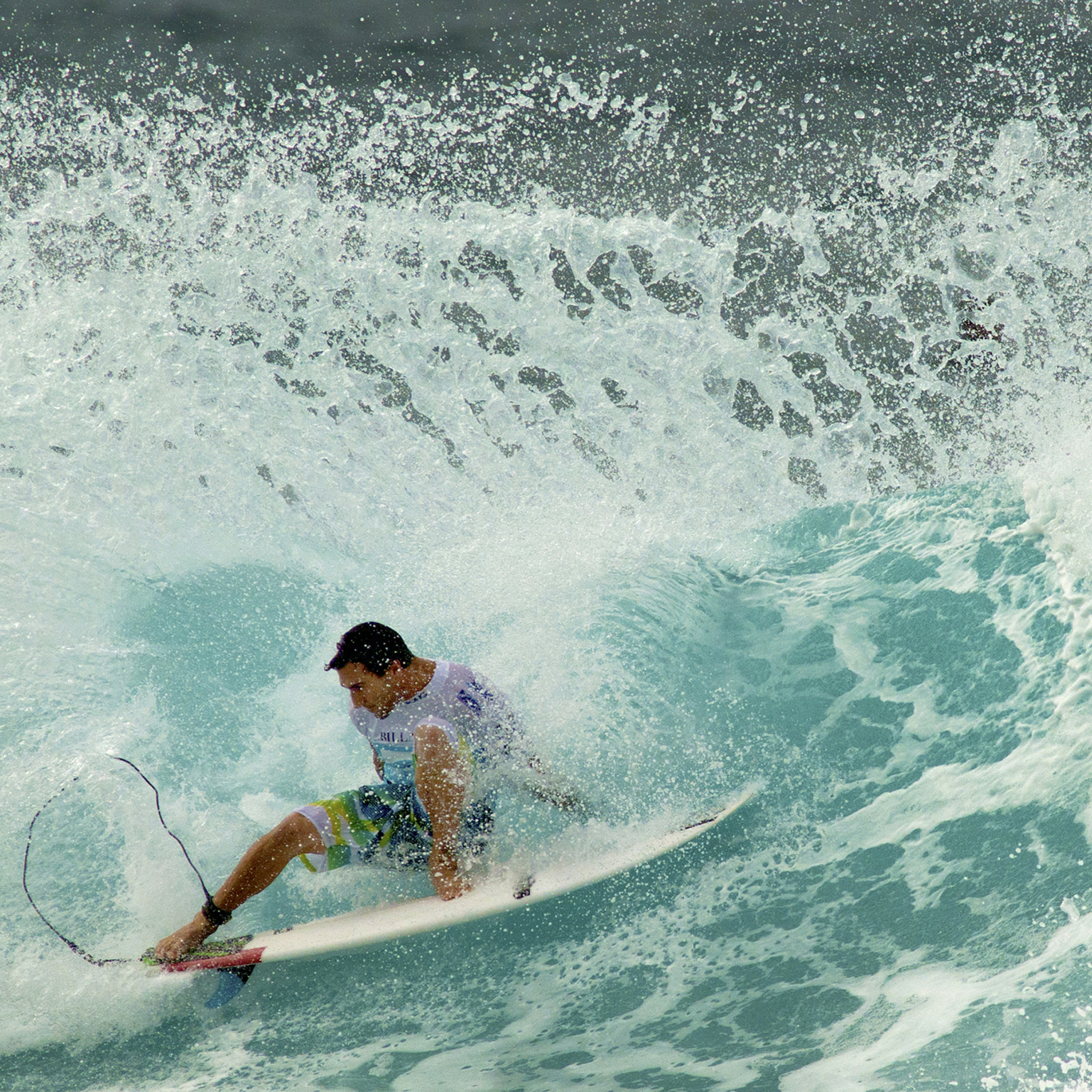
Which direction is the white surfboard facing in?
to the viewer's right

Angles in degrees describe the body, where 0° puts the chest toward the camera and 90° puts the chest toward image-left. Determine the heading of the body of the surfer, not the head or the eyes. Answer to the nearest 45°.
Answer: approximately 45°
